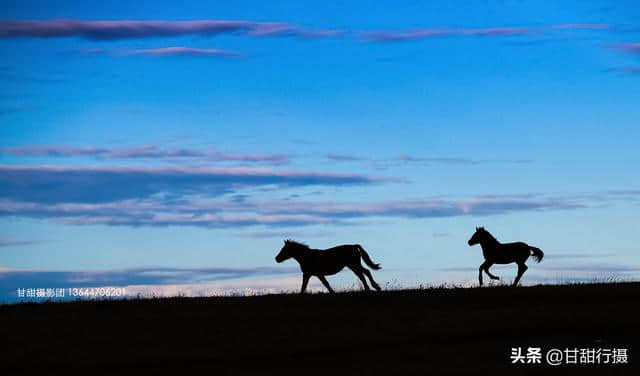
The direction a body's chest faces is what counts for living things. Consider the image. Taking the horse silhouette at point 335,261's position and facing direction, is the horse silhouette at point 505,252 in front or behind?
behind

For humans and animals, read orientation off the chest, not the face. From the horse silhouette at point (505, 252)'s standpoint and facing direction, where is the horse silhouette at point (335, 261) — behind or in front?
in front

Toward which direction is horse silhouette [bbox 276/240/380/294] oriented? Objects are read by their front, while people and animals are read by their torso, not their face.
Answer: to the viewer's left

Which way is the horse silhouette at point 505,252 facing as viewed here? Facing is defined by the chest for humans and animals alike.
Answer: to the viewer's left

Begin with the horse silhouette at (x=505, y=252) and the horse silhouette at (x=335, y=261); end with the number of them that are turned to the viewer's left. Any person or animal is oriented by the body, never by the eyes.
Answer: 2
